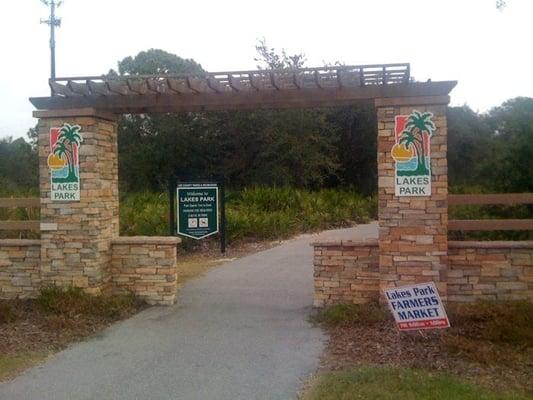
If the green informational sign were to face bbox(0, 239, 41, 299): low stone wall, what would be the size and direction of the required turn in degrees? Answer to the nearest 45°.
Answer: approximately 45° to its right

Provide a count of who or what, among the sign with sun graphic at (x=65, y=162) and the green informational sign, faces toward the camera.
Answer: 2

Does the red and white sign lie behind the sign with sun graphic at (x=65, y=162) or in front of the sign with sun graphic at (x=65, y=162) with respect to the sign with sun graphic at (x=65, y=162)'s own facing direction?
in front

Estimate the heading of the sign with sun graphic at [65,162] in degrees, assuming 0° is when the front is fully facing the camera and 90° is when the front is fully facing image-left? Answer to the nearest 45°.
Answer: approximately 0°

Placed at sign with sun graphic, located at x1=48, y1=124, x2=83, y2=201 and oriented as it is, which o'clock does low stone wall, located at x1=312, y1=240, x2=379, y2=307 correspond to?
The low stone wall is roughly at 10 o'clock from the sign with sun graphic.

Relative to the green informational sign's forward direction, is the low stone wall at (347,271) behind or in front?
in front

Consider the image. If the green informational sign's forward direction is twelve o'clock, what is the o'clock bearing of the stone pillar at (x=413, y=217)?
The stone pillar is roughly at 11 o'clock from the green informational sign.

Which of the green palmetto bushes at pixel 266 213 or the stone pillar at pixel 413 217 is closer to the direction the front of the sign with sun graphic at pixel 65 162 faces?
the stone pillar
